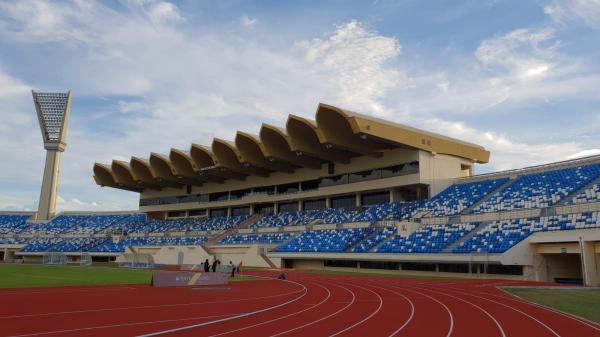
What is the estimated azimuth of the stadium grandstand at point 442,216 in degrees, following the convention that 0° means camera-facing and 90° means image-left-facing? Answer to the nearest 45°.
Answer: approximately 45°
